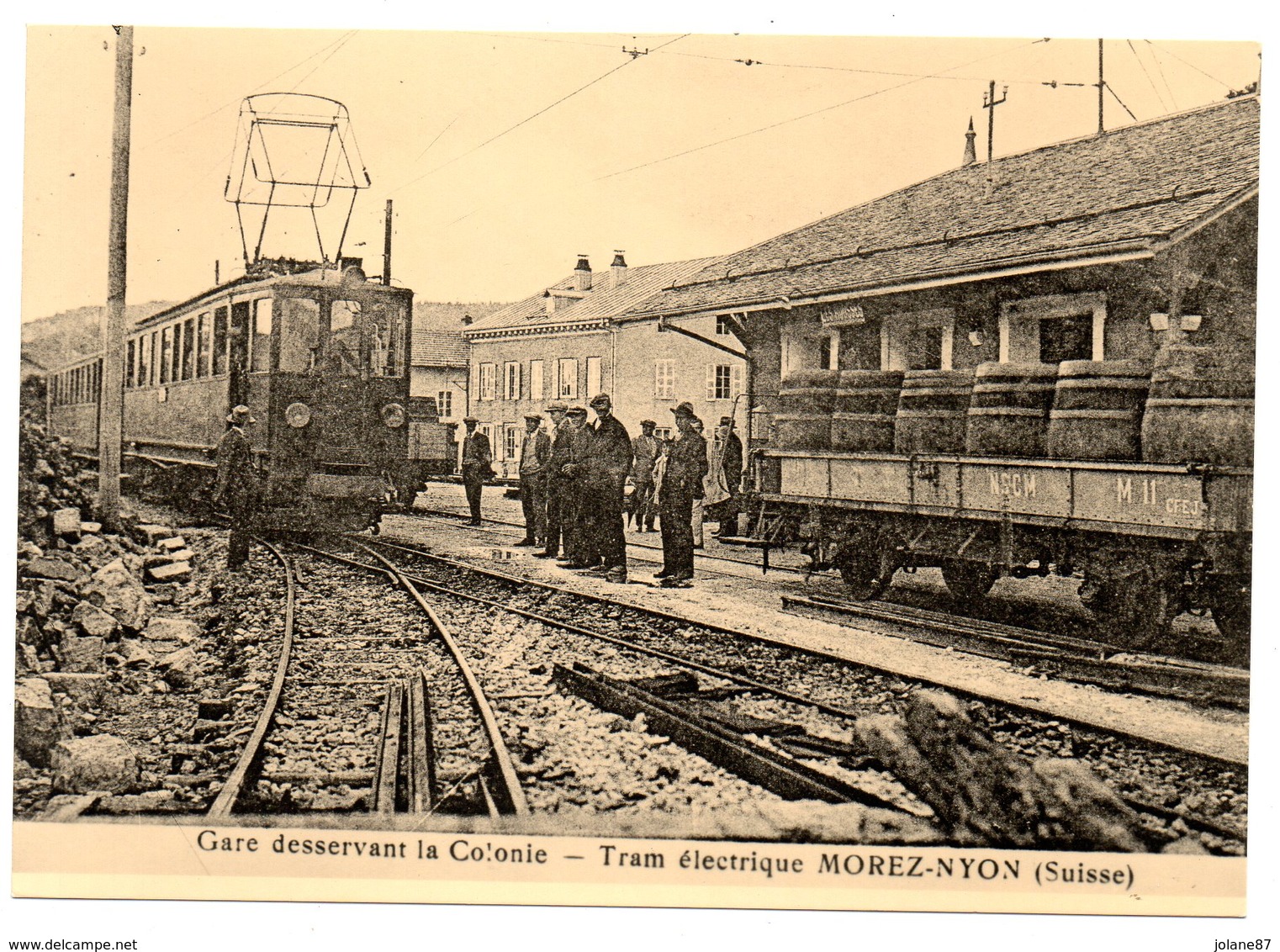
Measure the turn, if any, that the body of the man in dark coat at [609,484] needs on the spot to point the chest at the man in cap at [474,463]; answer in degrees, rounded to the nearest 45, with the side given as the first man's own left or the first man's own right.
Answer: approximately 45° to the first man's own right

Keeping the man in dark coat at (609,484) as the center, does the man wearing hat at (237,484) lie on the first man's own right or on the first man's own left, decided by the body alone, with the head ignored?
on the first man's own right

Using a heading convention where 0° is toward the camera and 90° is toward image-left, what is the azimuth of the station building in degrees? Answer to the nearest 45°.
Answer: approximately 45°
